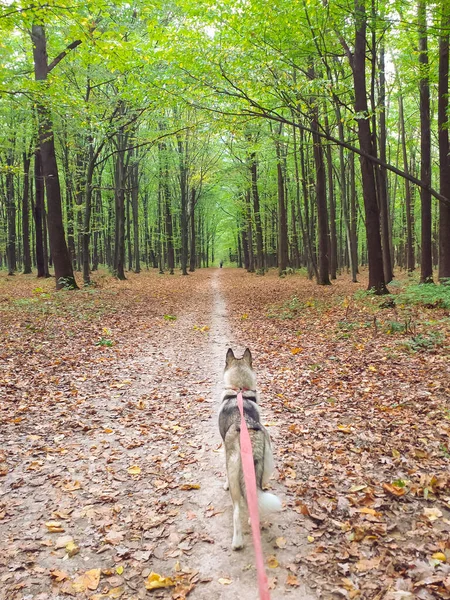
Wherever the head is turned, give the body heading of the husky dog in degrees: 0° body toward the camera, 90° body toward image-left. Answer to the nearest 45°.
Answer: approximately 180°

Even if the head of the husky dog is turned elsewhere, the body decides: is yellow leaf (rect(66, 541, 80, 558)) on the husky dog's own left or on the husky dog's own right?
on the husky dog's own left

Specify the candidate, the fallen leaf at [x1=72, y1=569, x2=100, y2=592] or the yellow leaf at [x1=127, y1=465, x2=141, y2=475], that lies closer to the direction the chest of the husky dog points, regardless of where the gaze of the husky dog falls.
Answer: the yellow leaf

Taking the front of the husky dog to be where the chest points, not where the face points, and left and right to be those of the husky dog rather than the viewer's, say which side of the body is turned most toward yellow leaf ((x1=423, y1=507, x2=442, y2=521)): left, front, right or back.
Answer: right

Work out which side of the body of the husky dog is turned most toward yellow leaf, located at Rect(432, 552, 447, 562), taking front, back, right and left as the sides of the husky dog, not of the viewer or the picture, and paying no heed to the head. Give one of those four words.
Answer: right

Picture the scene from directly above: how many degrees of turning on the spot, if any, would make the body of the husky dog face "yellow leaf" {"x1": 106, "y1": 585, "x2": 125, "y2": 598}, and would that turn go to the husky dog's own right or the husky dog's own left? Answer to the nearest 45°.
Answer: approximately 135° to the husky dog's own left

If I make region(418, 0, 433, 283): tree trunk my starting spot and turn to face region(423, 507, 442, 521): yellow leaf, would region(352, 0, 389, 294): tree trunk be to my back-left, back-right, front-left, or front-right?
front-right

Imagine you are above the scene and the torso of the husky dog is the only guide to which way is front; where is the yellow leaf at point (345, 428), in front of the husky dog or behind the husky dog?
in front

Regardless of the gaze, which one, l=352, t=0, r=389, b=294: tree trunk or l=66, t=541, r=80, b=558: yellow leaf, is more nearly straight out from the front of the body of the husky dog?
the tree trunk

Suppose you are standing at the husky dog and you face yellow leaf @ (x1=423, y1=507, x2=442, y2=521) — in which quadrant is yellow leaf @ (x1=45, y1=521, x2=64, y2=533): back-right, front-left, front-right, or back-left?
back-left

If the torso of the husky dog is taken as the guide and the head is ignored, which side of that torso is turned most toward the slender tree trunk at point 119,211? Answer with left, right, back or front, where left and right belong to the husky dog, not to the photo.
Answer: front
